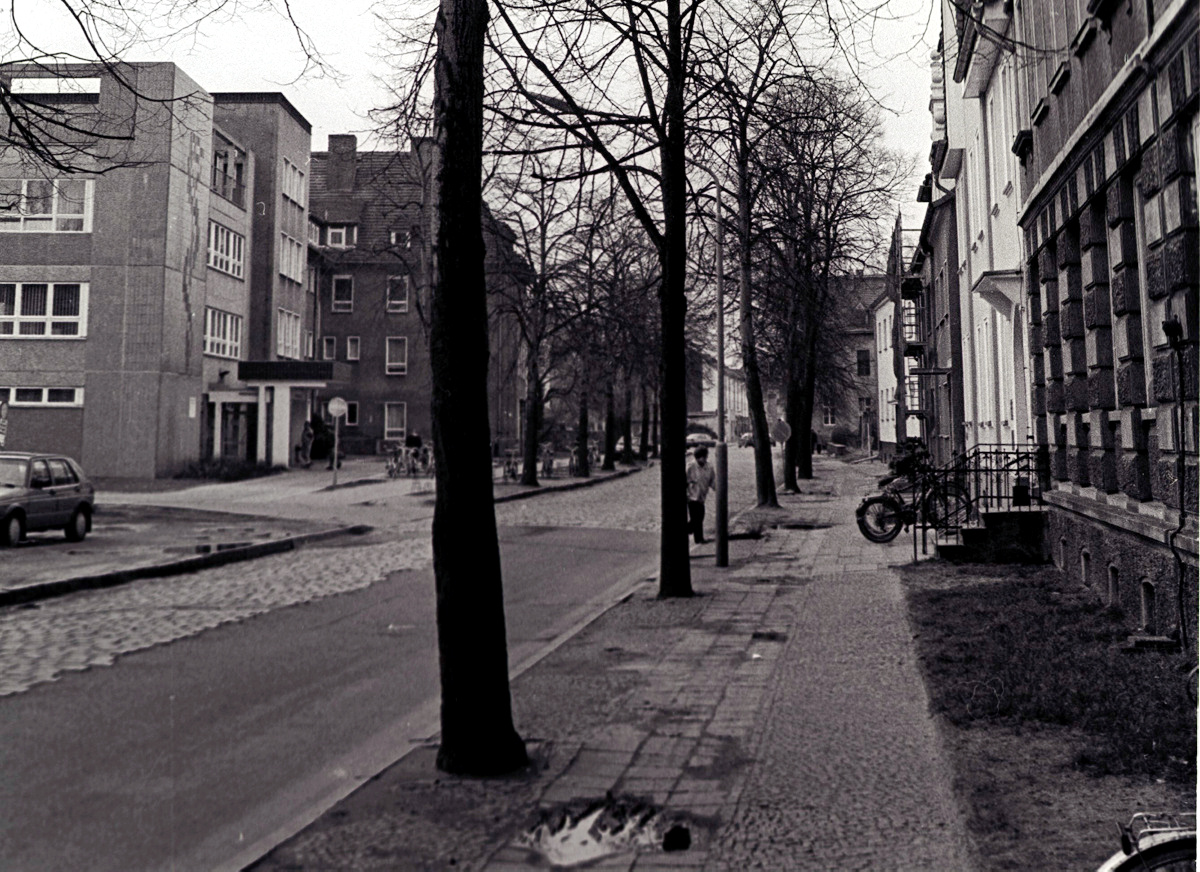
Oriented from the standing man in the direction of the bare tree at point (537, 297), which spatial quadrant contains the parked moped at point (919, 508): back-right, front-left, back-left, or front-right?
back-right

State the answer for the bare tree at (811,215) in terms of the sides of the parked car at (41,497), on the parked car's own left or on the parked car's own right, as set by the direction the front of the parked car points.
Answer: on the parked car's own left

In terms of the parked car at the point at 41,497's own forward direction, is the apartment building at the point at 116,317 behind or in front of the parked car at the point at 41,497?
behind

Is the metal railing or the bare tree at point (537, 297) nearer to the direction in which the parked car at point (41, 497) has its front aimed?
the metal railing

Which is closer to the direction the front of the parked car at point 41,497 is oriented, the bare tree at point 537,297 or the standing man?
the standing man
